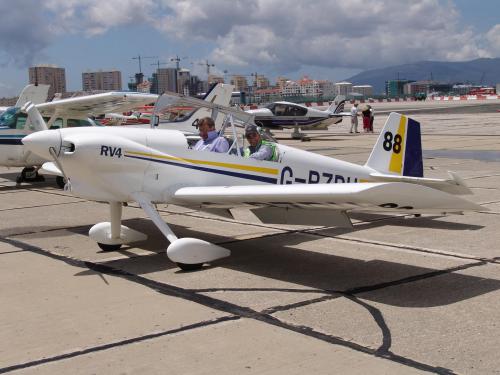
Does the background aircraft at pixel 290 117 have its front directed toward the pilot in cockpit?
no

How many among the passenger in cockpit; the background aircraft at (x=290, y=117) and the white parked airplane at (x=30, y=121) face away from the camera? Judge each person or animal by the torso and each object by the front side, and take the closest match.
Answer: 0

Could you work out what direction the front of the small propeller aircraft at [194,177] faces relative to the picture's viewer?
facing the viewer and to the left of the viewer

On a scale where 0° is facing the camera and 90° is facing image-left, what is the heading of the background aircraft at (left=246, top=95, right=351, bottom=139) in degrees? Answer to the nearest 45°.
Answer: approximately 90°

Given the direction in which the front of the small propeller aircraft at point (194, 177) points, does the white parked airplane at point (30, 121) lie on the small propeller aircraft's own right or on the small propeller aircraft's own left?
on the small propeller aircraft's own right

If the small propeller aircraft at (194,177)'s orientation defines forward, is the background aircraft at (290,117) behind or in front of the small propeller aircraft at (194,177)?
behind

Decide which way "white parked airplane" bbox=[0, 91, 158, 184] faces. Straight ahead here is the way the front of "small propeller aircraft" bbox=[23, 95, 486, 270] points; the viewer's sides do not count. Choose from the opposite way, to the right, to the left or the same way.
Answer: the same way

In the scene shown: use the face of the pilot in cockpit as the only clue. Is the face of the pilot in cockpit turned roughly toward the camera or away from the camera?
toward the camera

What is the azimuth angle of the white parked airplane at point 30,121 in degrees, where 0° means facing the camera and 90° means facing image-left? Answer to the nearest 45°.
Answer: approximately 45°

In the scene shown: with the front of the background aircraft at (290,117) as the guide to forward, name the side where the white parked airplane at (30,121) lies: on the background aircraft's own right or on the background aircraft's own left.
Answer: on the background aircraft's own left
